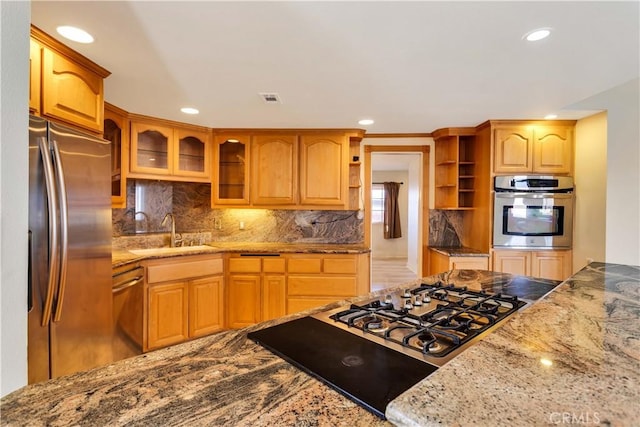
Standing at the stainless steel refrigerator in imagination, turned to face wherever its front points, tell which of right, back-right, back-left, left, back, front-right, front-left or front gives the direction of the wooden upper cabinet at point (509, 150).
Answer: front-left

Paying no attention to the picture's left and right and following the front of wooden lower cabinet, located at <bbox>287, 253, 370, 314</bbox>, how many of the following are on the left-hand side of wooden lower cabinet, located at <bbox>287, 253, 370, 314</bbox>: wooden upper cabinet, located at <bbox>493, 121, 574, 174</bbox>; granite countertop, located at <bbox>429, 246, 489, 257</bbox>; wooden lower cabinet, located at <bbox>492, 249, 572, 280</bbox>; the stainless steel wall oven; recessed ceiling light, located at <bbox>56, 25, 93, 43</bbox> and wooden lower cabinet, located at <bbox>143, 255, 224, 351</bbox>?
4

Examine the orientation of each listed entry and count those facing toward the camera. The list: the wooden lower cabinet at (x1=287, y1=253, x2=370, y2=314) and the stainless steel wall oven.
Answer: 2

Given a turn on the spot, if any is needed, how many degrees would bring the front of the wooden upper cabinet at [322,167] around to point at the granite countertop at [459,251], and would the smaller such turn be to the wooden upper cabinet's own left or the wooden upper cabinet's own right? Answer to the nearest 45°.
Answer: approximately 90° to the wooden upper cabinet's own left

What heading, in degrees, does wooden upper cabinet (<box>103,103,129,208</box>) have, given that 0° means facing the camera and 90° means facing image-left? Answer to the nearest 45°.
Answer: approximately 315°

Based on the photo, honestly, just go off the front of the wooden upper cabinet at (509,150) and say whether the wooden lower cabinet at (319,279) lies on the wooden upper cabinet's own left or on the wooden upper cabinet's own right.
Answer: on the wooden upper cabinet's own right

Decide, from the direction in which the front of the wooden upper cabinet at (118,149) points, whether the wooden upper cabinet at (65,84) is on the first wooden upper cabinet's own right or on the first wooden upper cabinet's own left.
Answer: on the first wooden upper cabinet's own right
